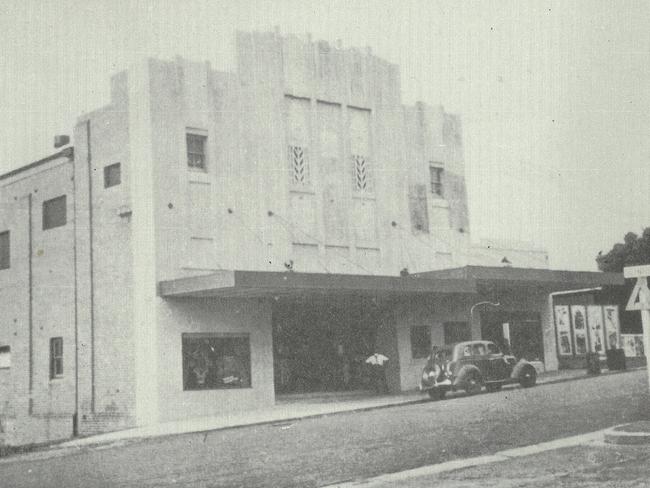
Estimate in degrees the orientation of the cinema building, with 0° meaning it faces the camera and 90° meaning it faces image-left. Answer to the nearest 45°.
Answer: approximately 315°

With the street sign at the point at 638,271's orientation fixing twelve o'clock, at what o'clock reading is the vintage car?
The vintage car is roughly at 5 o'clock from the street sign.

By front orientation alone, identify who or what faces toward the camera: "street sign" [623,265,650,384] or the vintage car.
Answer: the street sign

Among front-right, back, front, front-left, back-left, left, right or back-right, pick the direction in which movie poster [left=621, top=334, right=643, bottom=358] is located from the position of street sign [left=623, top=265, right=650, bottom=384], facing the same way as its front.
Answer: back

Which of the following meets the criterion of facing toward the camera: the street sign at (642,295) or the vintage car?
the street sign

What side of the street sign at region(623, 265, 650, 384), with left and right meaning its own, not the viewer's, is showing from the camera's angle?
front

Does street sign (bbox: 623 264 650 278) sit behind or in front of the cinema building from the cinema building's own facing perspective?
in front

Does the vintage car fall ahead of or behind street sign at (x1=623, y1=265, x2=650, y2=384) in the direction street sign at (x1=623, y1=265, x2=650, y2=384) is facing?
behind
